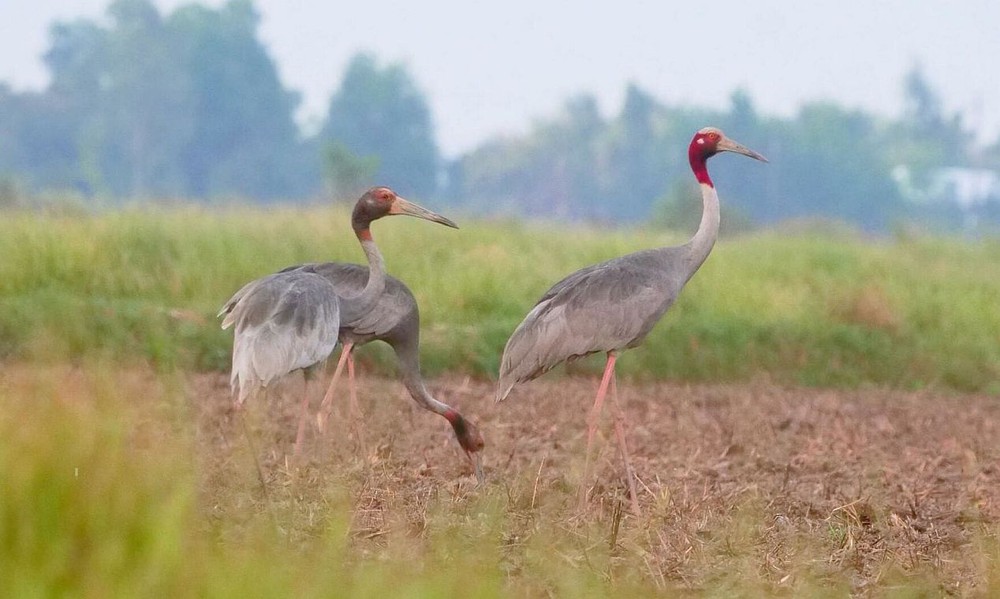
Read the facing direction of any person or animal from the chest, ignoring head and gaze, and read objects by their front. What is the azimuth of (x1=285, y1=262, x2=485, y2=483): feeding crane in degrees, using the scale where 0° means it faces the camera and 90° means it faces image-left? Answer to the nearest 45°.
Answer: approximately 270°

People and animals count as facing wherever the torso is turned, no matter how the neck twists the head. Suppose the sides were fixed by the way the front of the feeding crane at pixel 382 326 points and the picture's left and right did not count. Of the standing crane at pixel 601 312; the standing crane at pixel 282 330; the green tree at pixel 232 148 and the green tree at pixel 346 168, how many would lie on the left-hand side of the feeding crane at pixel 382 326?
2

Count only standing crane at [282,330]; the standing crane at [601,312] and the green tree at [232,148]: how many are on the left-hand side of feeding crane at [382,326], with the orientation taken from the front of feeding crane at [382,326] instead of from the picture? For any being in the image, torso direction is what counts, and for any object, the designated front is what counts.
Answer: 1

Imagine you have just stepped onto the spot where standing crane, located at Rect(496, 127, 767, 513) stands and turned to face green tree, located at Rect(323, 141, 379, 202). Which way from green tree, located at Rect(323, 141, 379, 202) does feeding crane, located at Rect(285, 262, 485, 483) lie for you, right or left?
left

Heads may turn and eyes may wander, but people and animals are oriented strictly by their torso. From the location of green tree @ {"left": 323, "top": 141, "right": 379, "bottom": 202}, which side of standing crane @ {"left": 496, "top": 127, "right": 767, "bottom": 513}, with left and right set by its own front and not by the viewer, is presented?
left

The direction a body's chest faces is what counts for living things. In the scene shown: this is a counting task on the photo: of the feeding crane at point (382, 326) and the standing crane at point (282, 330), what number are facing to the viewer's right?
2

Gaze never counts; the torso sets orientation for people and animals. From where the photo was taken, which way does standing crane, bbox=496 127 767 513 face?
to the viewer's right

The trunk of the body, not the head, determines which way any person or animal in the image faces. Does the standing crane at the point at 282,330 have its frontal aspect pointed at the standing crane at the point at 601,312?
yes

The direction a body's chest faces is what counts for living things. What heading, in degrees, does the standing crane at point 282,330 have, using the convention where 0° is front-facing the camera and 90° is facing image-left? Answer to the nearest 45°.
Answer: approximately 270°

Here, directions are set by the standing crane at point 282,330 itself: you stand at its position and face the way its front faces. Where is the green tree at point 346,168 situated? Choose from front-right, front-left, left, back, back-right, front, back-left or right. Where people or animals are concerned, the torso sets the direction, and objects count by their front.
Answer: left
